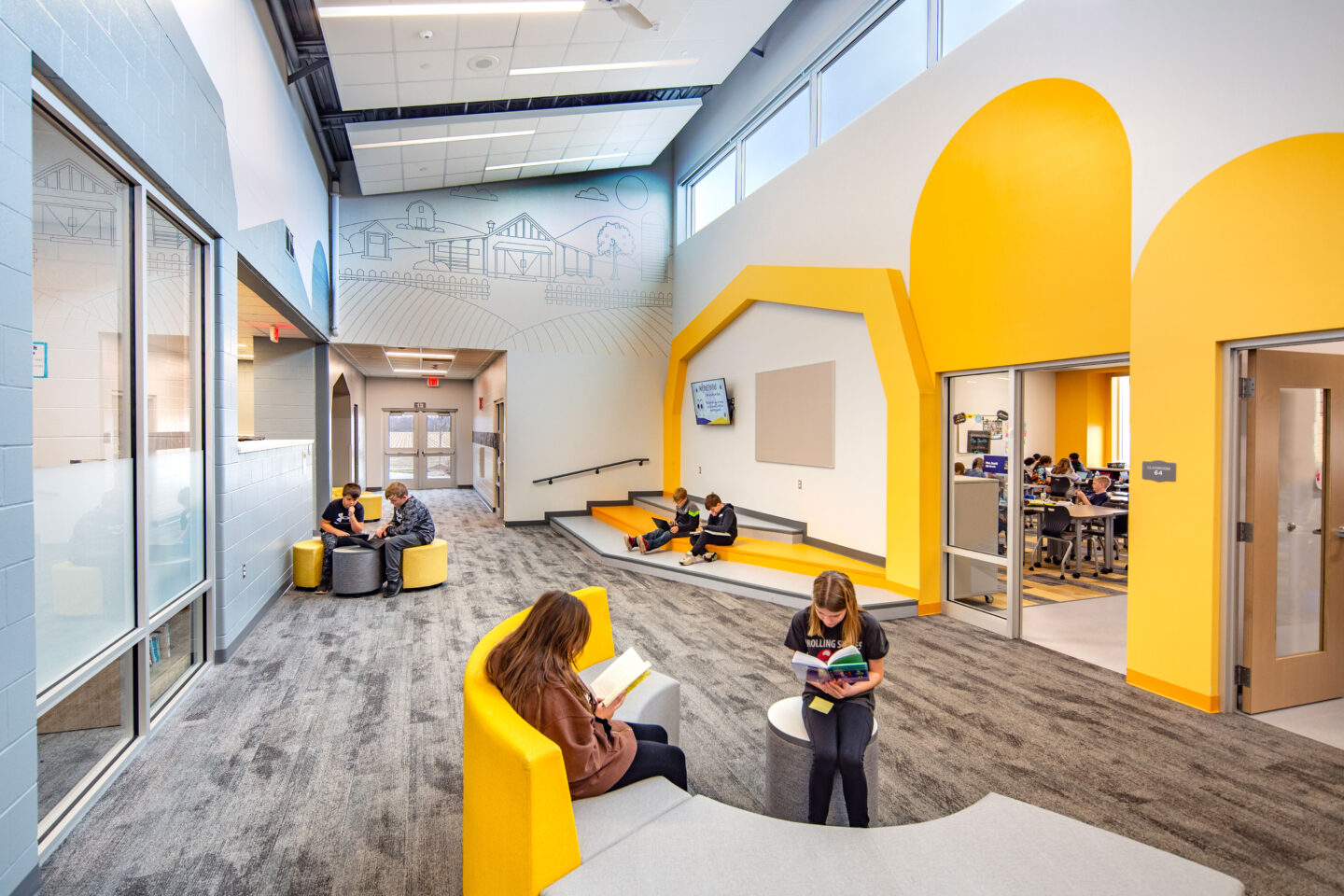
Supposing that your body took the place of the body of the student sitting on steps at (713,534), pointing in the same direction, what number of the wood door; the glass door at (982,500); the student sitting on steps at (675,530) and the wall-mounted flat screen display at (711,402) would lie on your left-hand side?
2

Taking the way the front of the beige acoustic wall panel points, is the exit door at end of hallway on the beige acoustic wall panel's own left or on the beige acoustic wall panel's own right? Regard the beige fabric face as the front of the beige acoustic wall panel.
on the beige acoustic wall panel's own right

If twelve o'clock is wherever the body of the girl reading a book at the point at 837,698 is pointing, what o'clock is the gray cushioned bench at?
The gray cushioned bench is roughly at 12 o'clock from the girl reading a book.

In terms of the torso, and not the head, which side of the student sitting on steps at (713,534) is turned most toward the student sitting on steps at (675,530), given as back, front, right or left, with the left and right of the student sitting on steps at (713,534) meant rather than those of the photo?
right

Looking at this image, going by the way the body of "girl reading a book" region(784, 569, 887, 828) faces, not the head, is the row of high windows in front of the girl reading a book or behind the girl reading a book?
behind

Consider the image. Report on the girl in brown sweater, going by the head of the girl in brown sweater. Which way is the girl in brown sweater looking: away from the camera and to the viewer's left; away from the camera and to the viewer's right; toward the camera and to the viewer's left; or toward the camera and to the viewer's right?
away from the camera and to the viewer's right

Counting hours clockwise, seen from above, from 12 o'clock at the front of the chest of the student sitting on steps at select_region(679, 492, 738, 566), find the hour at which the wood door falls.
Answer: The wood door is roughly at 9 o'clock from the student sitting on steps.
